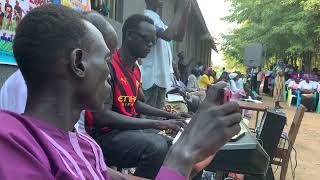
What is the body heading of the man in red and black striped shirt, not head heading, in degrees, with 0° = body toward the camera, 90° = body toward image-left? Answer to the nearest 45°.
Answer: approximately 315°

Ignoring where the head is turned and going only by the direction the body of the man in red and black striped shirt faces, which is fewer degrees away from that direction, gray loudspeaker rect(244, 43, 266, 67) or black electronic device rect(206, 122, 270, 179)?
the black electronic device

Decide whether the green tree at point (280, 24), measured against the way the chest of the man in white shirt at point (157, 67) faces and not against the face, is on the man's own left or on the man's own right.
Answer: on the man's own left

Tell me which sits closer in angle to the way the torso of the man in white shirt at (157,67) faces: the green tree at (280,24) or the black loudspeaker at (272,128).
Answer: the black loudspeaker

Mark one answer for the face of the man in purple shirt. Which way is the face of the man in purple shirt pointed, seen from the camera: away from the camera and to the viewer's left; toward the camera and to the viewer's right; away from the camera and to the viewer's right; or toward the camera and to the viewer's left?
away from the camera and to the viewer's right

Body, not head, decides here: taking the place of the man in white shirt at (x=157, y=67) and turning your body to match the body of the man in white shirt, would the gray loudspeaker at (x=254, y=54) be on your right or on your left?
on your left

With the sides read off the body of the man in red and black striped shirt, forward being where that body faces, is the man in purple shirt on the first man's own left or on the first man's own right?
on the first man's own right

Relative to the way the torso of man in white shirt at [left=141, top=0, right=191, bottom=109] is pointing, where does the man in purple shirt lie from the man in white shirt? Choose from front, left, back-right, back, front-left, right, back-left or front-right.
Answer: right

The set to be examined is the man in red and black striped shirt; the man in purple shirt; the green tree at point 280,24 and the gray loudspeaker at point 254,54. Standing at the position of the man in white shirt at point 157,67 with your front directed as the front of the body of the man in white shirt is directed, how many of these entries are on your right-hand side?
2
